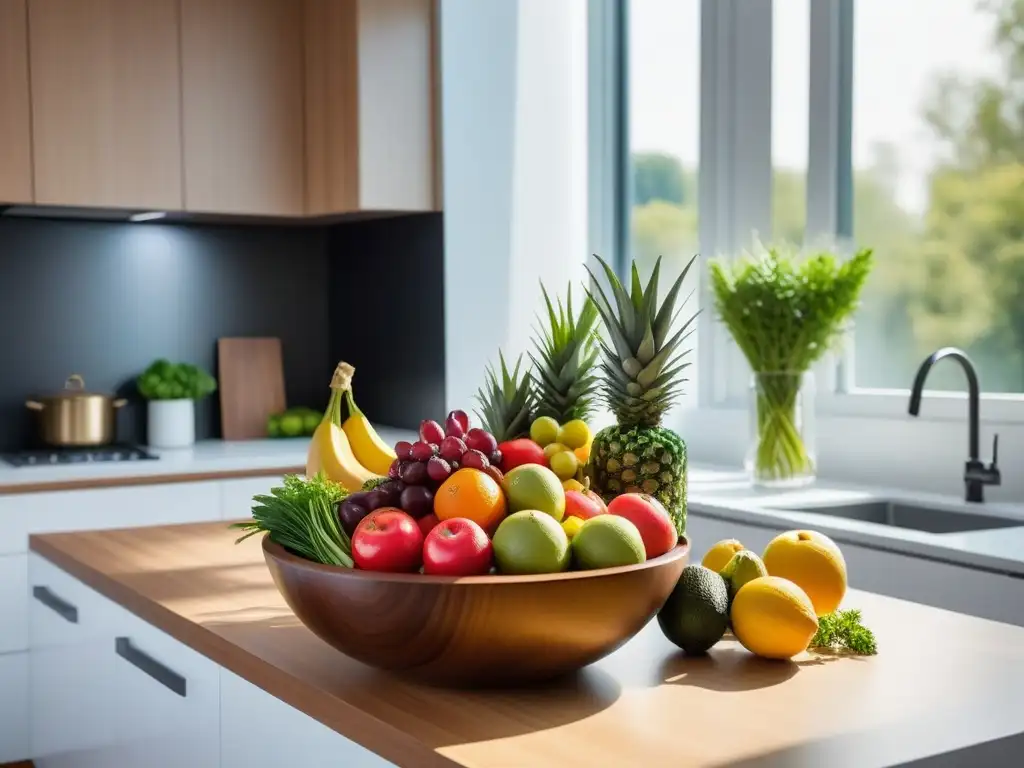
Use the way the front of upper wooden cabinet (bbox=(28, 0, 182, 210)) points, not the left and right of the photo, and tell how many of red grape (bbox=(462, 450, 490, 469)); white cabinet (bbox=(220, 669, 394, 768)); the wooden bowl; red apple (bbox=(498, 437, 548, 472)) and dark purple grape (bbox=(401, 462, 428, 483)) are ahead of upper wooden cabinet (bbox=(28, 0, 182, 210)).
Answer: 5

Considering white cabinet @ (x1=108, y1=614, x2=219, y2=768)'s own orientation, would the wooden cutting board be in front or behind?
behind

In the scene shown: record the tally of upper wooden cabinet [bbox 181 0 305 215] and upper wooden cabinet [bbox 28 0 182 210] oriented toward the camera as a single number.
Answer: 2

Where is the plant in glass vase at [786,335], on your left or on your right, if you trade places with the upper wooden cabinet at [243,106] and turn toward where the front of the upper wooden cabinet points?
on your left

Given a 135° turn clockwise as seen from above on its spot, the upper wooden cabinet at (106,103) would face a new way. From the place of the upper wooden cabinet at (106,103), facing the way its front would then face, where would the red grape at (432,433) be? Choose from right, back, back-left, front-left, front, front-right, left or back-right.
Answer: back-left

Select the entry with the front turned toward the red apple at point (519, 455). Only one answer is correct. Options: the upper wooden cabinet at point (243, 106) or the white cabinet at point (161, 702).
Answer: the upper wooden cabinet

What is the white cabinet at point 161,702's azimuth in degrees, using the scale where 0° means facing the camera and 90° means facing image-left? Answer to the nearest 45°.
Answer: approximately 45°

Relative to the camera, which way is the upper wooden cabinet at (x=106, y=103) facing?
toward the camera

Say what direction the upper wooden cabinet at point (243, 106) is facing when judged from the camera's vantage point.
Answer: facing the viewer

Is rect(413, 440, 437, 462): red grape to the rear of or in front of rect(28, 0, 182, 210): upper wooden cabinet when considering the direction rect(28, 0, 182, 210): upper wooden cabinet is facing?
in front

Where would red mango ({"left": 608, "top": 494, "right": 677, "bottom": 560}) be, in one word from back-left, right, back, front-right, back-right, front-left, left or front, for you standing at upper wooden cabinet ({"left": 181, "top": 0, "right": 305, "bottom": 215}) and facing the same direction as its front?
front

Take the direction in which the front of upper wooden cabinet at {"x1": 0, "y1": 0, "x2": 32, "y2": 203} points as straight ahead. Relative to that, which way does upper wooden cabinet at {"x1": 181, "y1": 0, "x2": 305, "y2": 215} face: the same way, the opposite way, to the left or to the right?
the same way

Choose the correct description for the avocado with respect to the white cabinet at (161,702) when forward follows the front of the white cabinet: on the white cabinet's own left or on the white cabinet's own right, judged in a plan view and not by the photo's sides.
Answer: on the white cabinet's own left

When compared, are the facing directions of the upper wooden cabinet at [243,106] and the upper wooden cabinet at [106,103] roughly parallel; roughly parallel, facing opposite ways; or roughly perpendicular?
roughly parallel
